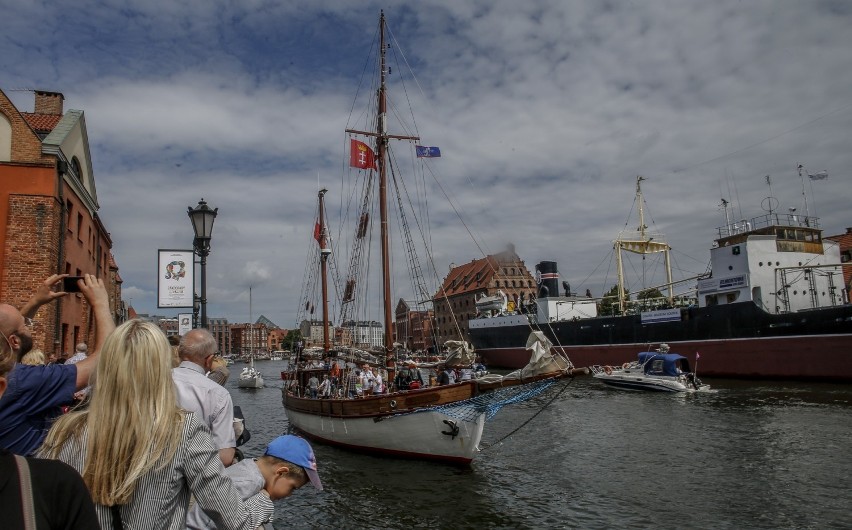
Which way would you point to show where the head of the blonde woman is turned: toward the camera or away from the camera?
away from the camera

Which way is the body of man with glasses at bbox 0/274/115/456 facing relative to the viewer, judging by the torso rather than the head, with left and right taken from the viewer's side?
facing away from the viewer and to the right of the viewer

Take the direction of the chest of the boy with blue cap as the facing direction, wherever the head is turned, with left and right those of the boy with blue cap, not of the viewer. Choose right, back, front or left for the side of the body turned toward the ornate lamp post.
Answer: left

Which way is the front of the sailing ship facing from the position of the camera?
facing the viewer and to the right of the viewer

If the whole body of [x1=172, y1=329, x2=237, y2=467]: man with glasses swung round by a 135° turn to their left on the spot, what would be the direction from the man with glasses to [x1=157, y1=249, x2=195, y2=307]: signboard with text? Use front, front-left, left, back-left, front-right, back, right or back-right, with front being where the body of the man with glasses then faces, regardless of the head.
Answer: right

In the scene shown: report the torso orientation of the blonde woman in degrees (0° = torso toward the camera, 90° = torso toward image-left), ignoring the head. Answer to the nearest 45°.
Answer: approximately 180°

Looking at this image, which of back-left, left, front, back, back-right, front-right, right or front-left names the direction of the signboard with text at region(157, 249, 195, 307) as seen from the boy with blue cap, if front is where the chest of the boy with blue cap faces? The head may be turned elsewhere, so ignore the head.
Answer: left

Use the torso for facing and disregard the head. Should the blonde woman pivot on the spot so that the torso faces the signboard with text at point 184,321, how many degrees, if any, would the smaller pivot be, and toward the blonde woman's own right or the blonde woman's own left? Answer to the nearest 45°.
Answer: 0° — they already face it

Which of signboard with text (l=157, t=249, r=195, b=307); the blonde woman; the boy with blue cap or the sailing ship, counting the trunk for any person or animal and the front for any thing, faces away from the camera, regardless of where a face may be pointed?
the blonde woman

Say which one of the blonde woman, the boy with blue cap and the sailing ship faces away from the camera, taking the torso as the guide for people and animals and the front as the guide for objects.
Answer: the blonde woman

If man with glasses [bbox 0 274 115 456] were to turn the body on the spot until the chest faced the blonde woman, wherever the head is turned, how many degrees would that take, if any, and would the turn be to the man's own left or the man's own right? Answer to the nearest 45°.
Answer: approximately 90° to the man's own right

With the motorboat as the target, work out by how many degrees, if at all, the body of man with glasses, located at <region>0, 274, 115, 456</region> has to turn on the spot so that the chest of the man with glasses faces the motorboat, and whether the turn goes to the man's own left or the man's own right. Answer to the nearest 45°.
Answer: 0° — they already face it

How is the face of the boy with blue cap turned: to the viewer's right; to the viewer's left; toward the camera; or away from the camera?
to the viewer's right

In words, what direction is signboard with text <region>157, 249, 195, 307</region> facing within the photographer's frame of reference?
facing the viewer

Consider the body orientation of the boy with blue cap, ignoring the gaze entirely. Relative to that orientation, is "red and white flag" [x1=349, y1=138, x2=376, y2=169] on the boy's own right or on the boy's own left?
on the boy's own left

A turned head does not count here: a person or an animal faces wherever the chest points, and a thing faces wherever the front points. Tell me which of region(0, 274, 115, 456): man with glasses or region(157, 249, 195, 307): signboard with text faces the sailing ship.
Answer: the man with glasses

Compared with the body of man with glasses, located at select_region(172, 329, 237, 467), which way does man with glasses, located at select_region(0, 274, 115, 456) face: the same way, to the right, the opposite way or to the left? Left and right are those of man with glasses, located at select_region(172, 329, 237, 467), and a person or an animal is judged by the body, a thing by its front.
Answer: the same way
